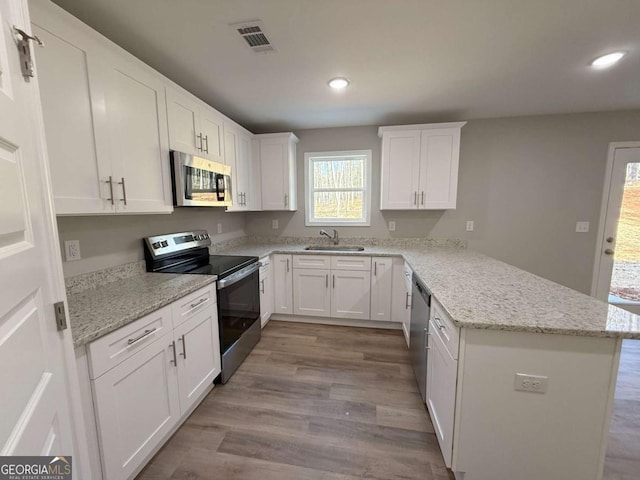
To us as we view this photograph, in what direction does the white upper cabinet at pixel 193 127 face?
facing the viewer and to the right of the viewer

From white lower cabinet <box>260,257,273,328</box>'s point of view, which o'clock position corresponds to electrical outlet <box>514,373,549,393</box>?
The electrical outlet is roughly at 2 o'clock from the white lower cabinet.

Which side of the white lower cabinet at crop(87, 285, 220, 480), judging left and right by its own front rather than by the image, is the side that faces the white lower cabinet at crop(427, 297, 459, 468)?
front

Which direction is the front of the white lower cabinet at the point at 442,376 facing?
to the viewer's left

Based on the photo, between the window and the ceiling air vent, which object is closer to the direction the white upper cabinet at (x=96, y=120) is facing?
the ceiling air vent

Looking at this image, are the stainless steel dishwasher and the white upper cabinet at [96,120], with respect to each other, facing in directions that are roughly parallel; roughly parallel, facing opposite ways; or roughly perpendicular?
roughly parallel, facing opposite ways

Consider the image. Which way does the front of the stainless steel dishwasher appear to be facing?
to the viewer's left

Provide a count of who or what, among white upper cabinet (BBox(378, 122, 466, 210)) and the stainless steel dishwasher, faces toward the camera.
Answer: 1

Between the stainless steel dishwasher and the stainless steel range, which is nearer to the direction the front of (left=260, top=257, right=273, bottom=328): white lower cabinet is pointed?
the stainless steel dishwasher

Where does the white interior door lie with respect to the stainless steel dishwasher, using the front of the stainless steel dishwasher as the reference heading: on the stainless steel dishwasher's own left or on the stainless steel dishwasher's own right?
on the stainless steel dishwasher's own left

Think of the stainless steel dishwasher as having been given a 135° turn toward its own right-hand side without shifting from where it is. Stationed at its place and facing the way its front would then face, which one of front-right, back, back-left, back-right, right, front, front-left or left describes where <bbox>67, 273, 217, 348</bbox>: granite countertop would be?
back

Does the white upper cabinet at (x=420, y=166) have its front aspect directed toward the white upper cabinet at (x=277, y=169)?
no

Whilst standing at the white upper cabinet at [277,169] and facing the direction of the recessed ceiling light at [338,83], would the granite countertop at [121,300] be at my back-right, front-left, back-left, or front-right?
front-right

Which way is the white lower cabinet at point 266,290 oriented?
to the viewer's right

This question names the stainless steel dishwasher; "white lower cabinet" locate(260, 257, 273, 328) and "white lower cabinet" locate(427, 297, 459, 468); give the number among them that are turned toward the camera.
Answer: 0

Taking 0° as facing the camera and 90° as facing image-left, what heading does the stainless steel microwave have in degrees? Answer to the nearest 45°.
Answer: approximately 315°

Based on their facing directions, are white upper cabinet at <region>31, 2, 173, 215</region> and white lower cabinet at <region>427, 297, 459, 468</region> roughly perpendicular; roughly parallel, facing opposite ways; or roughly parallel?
roughly parallel, facing opposite ways

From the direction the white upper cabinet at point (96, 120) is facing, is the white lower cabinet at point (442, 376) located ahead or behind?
ahead

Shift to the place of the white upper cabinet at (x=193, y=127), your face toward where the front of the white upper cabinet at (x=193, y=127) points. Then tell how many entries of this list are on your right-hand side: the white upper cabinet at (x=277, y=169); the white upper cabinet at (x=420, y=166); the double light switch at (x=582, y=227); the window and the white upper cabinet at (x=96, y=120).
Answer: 1

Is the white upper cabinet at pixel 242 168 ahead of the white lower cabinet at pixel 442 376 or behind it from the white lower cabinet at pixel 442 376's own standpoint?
ahead
